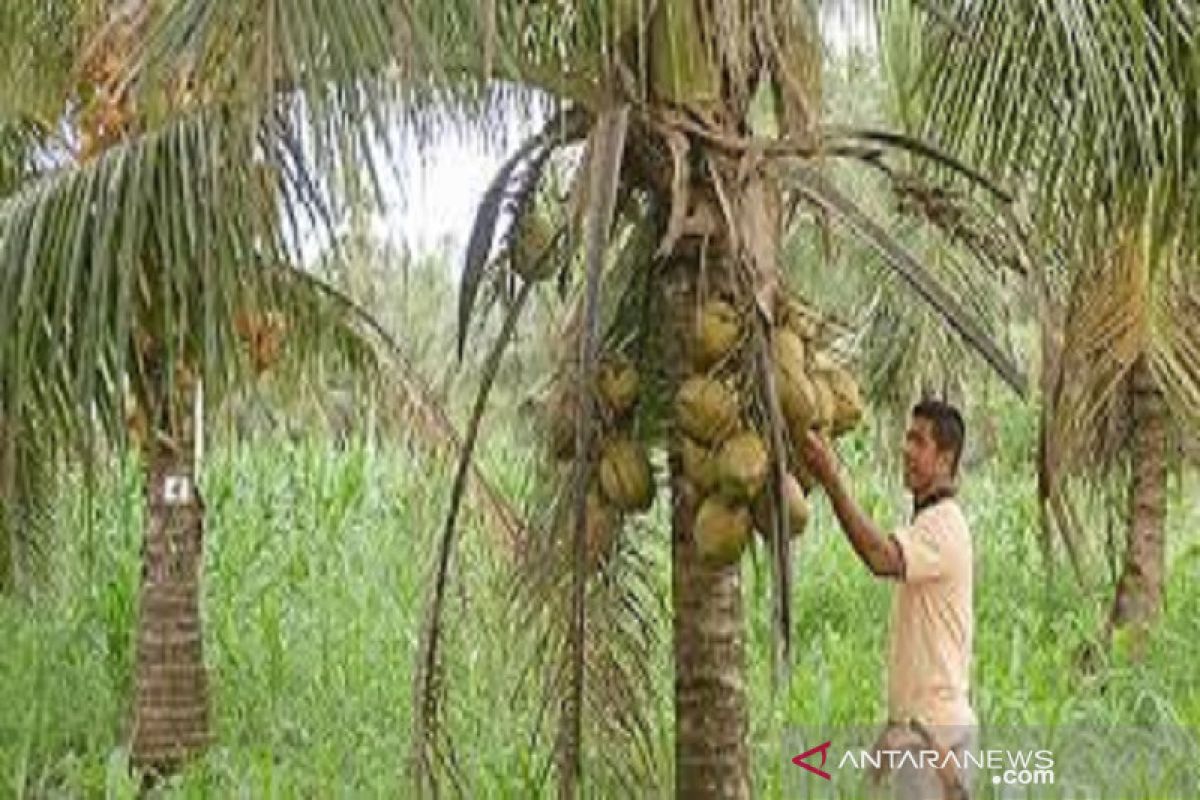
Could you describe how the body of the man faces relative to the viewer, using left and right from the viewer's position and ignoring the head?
facing to the left of the viewer

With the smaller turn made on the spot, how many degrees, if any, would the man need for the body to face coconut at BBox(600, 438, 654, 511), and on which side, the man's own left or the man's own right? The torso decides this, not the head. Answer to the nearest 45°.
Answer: approximately 45° to the man's own left

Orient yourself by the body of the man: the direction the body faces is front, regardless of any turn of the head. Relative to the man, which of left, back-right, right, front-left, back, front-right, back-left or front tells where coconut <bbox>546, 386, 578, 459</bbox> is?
front-left
